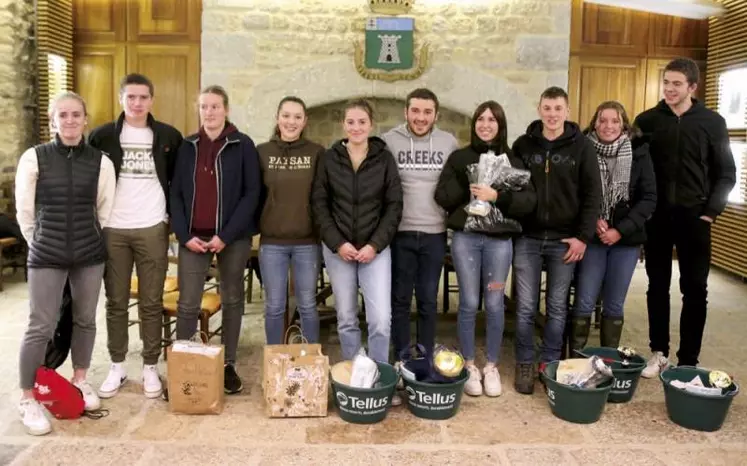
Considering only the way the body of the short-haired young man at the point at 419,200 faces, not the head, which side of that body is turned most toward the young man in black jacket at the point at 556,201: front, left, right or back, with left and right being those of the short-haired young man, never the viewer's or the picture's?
left

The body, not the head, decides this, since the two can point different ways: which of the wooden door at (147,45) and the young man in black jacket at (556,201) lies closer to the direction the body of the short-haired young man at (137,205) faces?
the young man in black jacket

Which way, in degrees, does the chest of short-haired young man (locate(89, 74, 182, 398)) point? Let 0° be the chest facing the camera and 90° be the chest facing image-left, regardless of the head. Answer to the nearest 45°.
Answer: approximately 0°

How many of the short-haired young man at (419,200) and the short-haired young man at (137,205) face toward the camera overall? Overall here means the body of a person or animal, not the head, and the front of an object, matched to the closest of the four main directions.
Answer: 2
